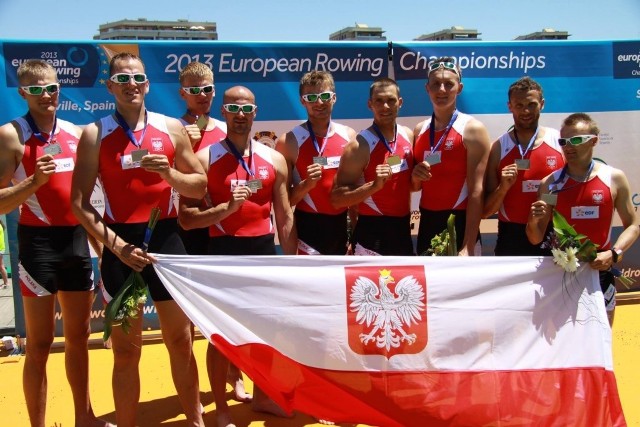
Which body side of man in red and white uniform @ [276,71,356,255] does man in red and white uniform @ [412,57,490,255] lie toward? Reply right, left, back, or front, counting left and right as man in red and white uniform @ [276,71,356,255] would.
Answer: left

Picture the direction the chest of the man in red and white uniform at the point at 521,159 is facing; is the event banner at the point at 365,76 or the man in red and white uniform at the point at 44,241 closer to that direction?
the man in red and white uniform

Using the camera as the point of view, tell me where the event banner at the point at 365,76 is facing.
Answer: facing the viewer

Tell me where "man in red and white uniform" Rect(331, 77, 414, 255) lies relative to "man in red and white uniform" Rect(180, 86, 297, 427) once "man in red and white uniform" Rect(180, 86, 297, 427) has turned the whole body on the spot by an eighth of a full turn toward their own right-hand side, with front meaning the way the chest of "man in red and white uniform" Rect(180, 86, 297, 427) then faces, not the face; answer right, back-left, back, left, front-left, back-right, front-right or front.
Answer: back-left

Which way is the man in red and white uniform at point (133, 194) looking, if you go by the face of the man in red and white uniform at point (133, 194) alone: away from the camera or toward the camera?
toward the camera

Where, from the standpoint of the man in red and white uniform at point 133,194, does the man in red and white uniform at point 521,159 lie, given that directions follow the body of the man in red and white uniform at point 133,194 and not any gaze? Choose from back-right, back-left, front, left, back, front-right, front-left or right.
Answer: left

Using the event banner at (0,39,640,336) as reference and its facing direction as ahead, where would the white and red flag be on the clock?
The white and red flag is roughly at 12 o'clock from the event banner.

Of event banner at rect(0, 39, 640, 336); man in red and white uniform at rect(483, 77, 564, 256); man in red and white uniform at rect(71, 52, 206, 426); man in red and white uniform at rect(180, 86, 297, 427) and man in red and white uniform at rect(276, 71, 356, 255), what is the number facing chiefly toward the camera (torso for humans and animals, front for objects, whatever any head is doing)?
5

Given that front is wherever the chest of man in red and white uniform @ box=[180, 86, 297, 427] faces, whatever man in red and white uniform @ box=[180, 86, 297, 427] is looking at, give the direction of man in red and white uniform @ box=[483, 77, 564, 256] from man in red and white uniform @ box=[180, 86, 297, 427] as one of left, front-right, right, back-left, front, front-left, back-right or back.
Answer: left

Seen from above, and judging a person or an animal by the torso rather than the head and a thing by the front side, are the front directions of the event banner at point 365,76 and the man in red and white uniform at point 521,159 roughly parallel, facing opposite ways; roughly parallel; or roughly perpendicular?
roughly parallel

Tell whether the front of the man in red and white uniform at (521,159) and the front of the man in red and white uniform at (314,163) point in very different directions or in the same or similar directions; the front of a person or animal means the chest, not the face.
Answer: same or similar directions

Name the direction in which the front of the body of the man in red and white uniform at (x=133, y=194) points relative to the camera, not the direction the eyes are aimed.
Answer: toward the camera

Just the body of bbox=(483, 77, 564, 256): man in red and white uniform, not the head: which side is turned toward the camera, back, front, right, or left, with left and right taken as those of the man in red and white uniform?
front

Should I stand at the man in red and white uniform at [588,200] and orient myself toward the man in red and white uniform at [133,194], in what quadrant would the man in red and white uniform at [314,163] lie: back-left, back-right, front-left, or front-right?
front-right

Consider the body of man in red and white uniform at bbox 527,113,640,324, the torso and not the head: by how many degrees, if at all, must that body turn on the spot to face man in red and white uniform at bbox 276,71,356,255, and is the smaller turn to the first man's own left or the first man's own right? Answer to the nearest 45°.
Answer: approximately 45° to the first man's own right
